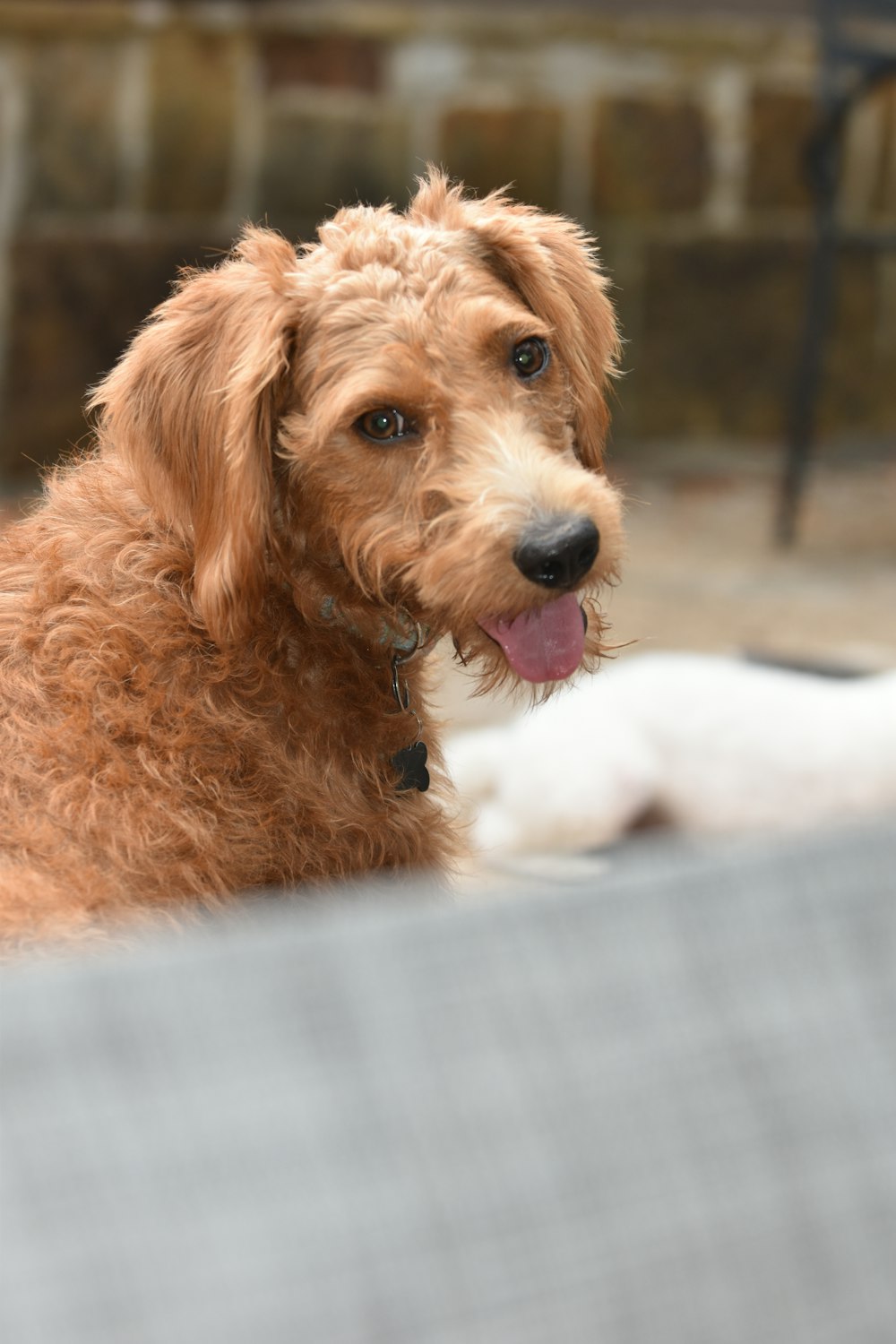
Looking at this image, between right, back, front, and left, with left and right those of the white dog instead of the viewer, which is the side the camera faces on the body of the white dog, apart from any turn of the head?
left

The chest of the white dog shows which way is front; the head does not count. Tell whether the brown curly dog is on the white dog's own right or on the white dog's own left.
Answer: on the white dog's own left

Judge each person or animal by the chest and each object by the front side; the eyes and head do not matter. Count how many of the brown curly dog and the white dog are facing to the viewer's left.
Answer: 1

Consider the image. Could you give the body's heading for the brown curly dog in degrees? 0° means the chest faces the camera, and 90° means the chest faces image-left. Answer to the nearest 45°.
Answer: approximately 315°
